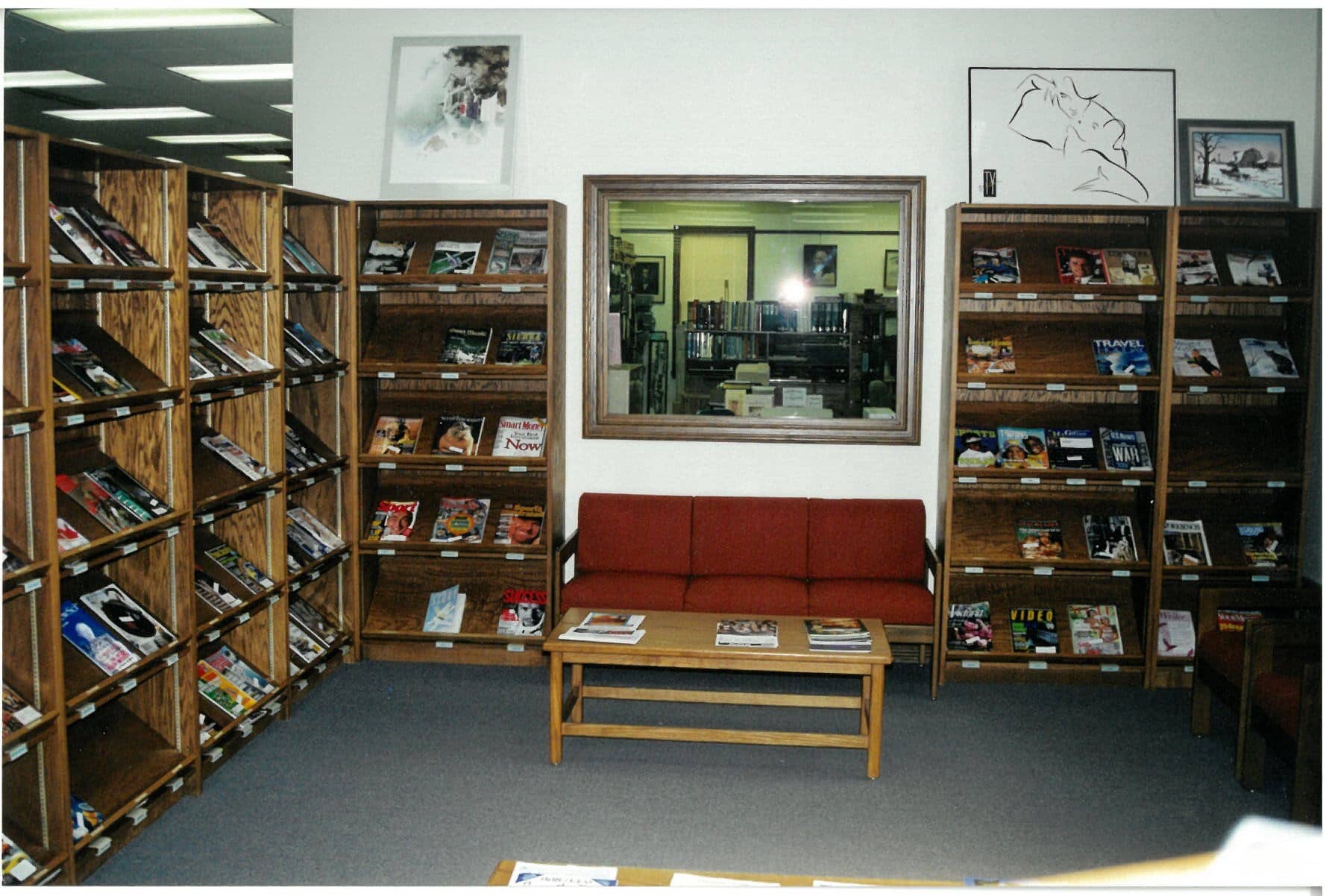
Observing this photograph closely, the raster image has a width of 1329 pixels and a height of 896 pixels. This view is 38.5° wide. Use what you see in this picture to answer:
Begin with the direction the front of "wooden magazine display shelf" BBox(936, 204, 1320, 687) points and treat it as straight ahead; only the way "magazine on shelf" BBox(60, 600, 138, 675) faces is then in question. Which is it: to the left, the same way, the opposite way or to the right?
to the left

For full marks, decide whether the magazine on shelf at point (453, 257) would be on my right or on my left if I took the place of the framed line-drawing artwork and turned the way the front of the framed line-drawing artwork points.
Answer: on my right
